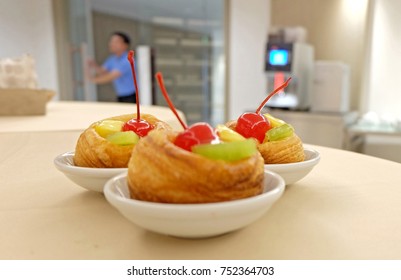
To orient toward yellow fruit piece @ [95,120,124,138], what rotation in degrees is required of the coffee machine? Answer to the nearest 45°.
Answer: approximately 45° to its left

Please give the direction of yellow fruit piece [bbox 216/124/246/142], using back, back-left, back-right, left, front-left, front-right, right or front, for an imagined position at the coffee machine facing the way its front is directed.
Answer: front-left

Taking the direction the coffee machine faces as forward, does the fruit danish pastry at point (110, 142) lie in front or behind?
in front

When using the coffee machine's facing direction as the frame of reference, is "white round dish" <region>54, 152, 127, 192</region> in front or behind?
in front

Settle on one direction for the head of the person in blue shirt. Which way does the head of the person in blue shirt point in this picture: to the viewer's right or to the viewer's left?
to the viewer's left

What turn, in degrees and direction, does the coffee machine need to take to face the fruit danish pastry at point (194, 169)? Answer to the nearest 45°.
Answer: approximately 45° to its left

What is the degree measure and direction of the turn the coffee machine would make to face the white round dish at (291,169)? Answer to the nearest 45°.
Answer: approximately 45° to its left

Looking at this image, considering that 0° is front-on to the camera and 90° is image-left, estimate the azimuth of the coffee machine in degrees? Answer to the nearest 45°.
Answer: approximately 45°

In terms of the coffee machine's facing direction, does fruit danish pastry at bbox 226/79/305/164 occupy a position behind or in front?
in front
